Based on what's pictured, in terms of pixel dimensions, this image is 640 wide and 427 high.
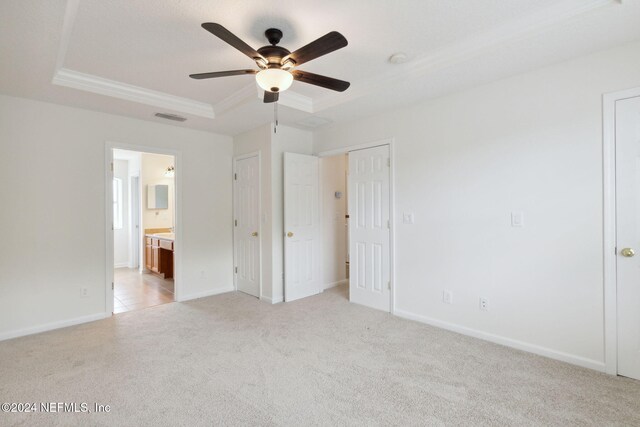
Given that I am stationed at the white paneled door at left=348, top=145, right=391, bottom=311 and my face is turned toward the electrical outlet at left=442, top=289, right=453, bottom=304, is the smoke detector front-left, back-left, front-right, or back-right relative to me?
front-right

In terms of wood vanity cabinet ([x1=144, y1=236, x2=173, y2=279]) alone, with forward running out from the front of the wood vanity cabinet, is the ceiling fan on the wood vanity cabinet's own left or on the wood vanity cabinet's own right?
on the wood vanity cabinet's own left

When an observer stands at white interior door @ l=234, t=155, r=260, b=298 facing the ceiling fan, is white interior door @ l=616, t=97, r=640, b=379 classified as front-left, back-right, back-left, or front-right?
front-left

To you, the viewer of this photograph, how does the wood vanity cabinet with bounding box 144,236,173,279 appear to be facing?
facing the viewer and to the left of the viewer

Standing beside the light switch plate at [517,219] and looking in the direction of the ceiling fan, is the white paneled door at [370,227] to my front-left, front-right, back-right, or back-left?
front-right

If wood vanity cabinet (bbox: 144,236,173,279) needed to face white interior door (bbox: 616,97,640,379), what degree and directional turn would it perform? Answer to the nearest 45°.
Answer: approximately 90° to its left

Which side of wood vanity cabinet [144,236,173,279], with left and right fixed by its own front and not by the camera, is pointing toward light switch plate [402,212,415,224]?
left

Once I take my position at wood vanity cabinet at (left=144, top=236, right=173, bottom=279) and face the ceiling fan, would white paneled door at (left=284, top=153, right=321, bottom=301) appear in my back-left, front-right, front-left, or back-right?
front-left

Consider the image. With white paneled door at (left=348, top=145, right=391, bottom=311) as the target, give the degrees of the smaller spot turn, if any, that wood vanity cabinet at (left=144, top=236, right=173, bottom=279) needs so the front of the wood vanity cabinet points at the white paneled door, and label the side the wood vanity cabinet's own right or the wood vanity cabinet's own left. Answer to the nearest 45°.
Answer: approximately 90° to the wood vanity cabinet's own left

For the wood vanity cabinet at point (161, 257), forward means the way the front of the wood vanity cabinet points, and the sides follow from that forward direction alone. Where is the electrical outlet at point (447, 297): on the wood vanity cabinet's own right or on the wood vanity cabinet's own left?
on the wood vanity cabinet's own left
